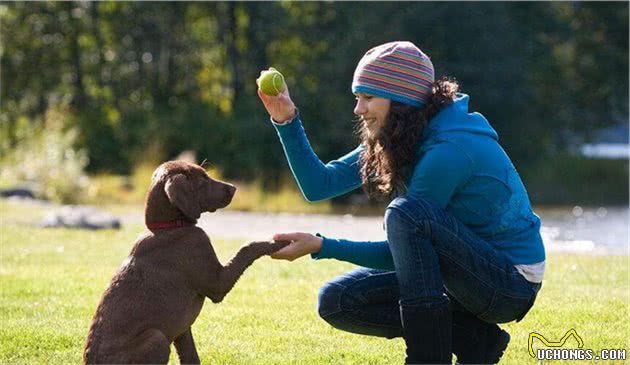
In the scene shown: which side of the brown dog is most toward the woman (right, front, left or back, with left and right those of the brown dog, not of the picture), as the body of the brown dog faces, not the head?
front

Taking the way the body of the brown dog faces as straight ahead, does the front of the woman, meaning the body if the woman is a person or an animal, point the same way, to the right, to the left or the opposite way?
the opposite way

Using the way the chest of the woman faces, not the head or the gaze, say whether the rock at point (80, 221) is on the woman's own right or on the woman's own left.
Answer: on the woman's own right

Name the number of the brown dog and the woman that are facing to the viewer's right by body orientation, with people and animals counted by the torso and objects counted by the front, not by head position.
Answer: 1

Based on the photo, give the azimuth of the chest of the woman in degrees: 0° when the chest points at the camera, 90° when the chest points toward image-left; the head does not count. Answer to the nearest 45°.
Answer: approximately 90°

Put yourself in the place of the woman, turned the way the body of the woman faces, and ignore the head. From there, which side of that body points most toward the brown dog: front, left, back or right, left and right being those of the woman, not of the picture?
front

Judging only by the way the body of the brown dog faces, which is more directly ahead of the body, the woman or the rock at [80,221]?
the woman

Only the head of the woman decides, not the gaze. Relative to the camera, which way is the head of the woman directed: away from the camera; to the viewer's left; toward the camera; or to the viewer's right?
to the viewer's left

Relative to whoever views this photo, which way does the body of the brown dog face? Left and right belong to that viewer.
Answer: facing to the right of the viewer

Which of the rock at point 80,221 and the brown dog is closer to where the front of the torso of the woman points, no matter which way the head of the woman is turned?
the brown dog
